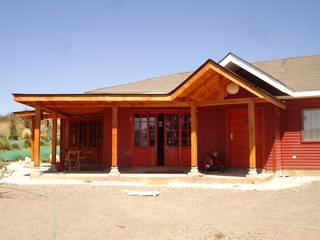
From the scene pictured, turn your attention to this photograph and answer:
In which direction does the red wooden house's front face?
toward the camera
